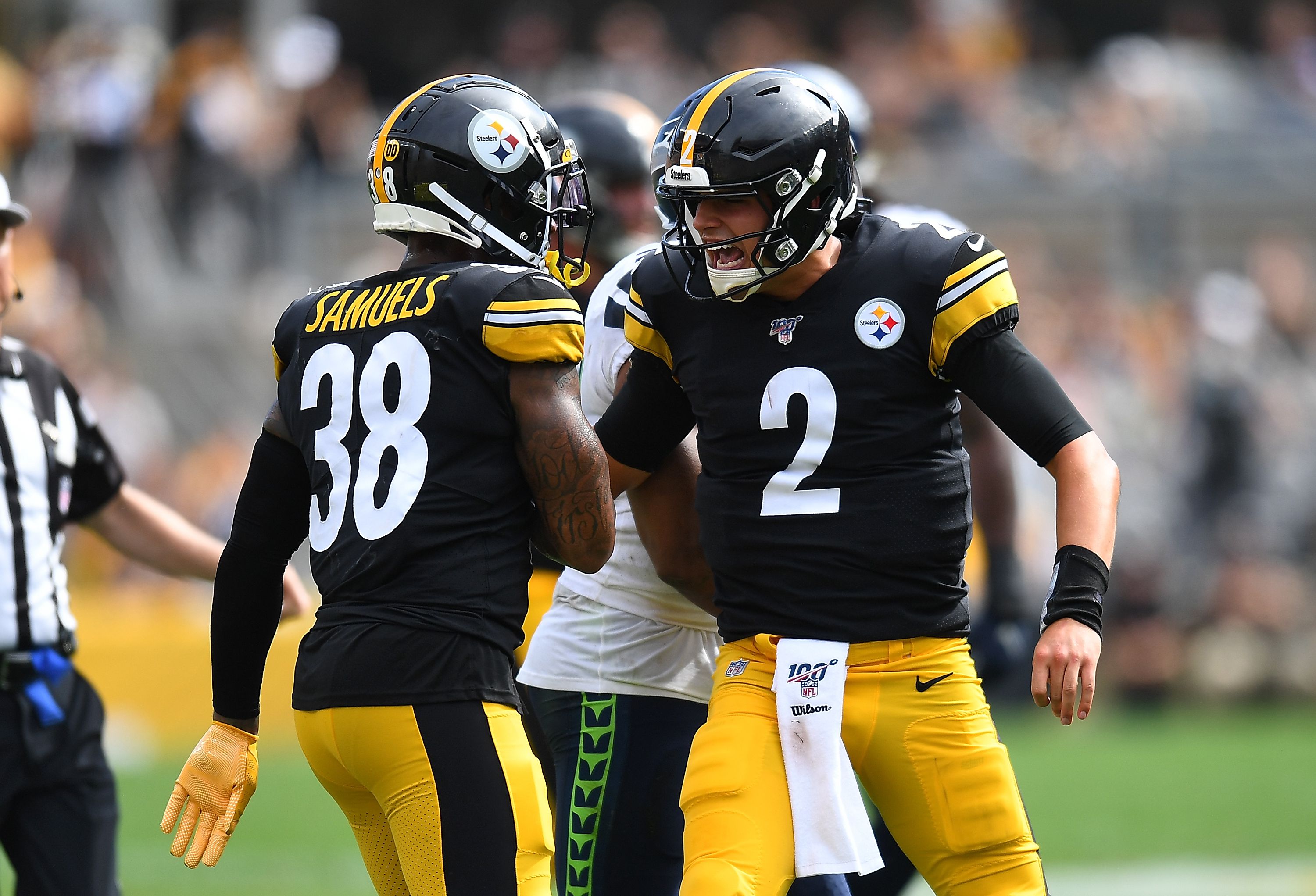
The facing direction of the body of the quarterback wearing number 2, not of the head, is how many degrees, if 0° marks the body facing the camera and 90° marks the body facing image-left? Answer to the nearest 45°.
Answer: approximately 45°

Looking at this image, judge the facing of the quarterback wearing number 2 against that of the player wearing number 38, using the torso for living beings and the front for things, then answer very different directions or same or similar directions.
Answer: very different directions

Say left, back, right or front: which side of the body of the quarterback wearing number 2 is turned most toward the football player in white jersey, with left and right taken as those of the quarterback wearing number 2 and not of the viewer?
right

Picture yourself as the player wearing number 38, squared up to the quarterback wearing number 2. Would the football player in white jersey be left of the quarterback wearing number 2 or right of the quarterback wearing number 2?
left

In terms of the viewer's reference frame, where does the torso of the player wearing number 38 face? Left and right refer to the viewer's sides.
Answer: facing away from the viewer and to the right of the viewer
